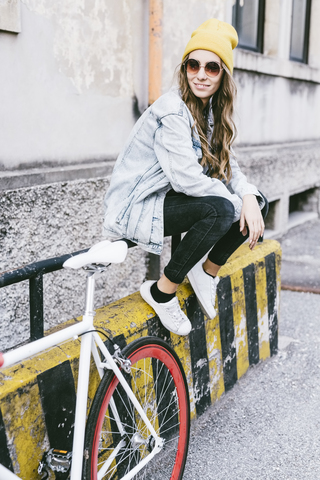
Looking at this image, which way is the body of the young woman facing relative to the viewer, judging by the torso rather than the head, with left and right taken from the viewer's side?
facing the viewer and to the right of the viewer

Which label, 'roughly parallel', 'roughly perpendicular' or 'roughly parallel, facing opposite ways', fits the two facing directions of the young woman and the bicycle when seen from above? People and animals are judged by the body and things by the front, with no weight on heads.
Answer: roughly perpendicular

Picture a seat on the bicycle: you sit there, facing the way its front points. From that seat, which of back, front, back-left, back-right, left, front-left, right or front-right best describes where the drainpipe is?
back-right

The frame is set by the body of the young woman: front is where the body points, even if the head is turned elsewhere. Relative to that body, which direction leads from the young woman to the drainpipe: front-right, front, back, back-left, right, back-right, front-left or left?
back-left

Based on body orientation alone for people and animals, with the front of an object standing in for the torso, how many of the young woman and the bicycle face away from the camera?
0

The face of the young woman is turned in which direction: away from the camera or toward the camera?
toward the camera

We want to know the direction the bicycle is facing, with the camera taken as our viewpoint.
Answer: facing the viewer and to the left of the viewer
